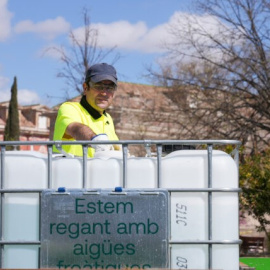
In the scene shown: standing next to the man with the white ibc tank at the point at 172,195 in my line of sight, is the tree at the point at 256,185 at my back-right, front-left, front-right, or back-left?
back-left

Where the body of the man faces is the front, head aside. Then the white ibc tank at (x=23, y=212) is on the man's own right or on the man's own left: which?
on the man's own right

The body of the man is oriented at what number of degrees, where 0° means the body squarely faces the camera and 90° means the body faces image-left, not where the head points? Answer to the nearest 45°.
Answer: approximately 315°

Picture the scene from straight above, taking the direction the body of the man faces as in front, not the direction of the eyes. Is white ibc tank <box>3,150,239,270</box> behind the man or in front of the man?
in front

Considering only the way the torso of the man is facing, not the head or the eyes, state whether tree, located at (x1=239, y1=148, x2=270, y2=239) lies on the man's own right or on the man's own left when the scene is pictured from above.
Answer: on the man's own left

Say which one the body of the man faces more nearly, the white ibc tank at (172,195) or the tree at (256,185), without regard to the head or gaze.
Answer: the white ibc tank

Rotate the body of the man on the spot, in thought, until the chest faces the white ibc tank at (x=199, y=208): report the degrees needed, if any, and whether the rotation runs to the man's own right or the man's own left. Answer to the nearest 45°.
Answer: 0° — they already face it

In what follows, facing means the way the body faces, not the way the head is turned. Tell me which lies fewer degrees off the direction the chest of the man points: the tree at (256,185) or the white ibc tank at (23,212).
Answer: the white ibc tank

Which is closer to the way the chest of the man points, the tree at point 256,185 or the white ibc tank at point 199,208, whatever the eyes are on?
the white ibc tank
